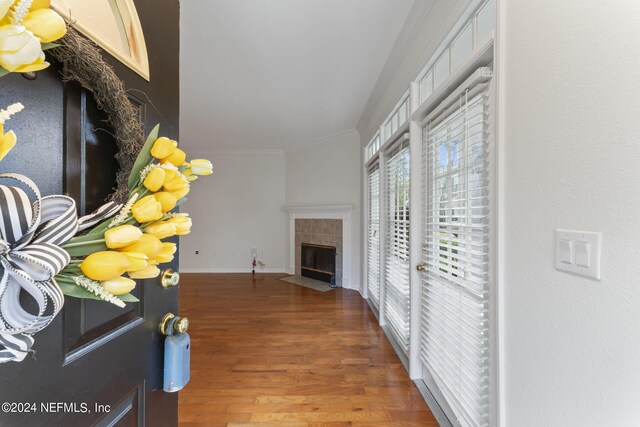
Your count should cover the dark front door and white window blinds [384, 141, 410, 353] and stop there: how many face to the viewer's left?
1

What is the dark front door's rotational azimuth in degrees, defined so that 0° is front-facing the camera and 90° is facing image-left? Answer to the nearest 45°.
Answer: approximately 315°

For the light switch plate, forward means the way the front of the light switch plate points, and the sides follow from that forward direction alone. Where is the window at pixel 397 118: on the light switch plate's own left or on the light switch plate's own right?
on the light switch plate's own right

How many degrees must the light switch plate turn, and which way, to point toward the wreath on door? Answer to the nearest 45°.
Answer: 0° — it already faces it

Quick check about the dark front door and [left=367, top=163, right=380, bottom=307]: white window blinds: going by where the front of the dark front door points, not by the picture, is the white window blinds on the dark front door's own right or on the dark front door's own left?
on the dark front door's own left

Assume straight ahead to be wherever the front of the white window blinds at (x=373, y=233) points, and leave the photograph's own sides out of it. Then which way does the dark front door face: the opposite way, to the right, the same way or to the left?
the opposite way

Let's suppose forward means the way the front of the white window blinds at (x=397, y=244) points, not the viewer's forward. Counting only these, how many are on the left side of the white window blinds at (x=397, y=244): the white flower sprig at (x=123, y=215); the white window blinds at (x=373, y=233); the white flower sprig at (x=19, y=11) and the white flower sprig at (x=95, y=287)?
3

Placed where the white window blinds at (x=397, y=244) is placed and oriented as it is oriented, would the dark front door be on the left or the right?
on its left

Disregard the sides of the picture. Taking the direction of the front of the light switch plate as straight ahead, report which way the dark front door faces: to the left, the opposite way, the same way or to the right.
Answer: the opposite way

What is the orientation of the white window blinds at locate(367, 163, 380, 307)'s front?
to the viewer's left

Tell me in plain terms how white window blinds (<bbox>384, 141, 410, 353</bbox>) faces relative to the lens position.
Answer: facing to the left of the viewer
